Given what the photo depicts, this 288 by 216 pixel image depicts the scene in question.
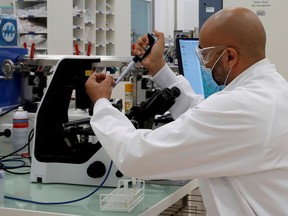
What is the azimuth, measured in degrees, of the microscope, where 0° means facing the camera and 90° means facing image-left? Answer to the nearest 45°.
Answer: approximately 270°

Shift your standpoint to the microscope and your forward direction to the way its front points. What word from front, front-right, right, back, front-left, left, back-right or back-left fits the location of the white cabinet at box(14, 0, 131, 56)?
left

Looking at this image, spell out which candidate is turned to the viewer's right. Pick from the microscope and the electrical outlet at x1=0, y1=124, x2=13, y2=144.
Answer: the microscope

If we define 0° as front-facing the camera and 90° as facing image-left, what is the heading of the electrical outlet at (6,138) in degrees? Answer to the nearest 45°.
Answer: approximately 0°

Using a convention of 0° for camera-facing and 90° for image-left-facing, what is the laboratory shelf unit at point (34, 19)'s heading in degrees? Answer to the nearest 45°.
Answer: approximately 0°

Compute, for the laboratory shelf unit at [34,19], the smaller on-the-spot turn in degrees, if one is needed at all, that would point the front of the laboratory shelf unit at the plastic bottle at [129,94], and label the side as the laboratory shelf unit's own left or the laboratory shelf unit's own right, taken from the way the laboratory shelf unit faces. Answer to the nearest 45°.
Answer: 0° — it already faces it

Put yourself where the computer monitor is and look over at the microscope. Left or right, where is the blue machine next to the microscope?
right

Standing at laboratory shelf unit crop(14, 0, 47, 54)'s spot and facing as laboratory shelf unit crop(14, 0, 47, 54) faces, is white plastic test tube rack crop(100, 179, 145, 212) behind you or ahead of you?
ahead

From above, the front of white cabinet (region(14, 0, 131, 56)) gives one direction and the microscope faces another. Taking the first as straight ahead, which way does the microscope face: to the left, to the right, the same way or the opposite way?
to the left

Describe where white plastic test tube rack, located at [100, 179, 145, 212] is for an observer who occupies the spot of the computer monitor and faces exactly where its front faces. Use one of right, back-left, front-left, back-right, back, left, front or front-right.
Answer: front-right

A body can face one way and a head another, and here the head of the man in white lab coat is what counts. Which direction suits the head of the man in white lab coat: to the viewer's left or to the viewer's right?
to the viewer's left
